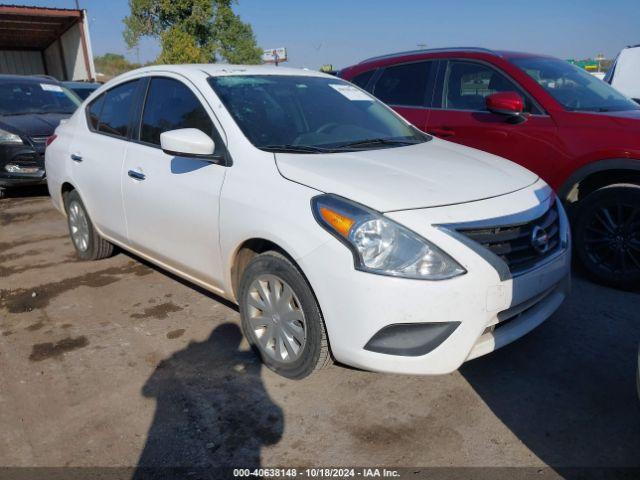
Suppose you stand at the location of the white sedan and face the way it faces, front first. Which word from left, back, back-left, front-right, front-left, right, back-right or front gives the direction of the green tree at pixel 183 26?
back-left

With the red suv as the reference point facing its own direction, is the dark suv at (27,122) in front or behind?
behind

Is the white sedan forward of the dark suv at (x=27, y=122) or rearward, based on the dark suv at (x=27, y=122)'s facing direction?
forward

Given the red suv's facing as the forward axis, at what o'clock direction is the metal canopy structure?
The metal canopy structure is roughly at 6 o'clock from the red suv.

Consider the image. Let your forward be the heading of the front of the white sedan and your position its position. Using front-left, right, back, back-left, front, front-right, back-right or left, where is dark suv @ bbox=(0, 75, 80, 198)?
back

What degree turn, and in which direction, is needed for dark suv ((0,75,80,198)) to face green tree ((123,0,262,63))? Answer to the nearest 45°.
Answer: approximately 135° to its left

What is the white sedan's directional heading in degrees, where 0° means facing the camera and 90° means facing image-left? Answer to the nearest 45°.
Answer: approximately 315°
